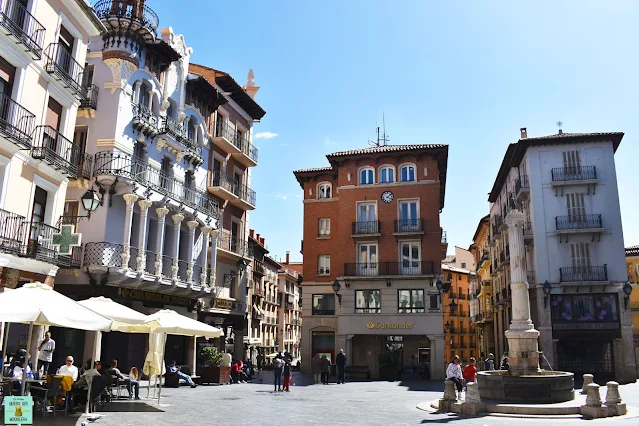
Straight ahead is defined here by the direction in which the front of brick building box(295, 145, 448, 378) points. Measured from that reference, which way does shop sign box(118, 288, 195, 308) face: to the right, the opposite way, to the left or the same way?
to the left

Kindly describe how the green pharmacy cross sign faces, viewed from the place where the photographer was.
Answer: facing the viewer

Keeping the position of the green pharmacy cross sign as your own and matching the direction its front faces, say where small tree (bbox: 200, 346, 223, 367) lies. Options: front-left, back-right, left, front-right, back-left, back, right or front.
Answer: back-left

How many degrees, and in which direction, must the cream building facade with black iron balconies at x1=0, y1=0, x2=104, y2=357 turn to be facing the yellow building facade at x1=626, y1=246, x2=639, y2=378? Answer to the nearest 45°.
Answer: approximately 45° to its left

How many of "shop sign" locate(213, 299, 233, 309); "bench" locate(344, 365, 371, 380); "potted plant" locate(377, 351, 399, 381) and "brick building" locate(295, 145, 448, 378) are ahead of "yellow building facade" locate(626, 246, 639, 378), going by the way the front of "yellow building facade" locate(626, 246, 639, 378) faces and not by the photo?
4

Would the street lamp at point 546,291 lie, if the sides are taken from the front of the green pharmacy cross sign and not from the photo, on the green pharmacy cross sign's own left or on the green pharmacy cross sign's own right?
on the green pharmacy cross sign's own left

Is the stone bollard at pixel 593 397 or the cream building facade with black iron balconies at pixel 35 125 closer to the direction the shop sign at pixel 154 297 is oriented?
the stone bollard

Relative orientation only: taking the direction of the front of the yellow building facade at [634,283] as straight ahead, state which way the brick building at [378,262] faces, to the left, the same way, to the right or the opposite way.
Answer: to the left

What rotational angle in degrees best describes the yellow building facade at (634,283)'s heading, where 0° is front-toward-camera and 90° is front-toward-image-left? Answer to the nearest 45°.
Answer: approximately 45°

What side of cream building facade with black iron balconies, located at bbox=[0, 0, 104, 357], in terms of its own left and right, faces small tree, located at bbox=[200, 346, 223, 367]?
left

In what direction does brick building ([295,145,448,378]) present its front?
toward the camera

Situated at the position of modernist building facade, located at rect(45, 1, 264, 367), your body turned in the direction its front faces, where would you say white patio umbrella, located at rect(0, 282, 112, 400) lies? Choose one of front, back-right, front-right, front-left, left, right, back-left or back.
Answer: front-right

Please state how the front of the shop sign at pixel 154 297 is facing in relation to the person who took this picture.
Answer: facing the viewer and to the right of the viewer

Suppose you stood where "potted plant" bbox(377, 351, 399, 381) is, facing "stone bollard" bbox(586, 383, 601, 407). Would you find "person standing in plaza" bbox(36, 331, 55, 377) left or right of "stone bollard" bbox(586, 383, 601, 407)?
right
